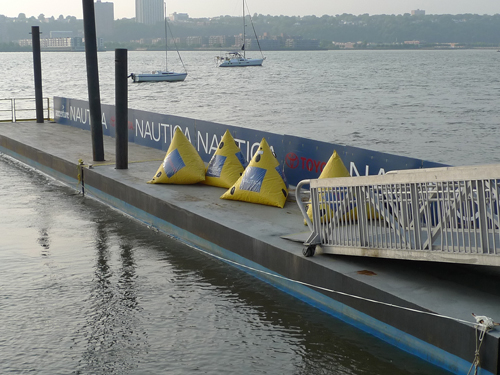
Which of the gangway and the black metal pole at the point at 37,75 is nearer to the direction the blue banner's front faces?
the gangway

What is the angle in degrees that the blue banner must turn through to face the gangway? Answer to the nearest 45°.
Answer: approximately 45° to its left

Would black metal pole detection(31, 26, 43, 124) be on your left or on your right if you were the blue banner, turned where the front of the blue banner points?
on your right

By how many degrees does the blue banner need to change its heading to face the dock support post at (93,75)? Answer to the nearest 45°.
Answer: approximately 90° to its right

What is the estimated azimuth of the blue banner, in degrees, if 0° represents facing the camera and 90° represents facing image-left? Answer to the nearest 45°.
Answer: approximately 45°

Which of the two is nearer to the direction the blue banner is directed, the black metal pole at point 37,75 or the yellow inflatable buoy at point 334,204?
the yellow inflatable buoy
